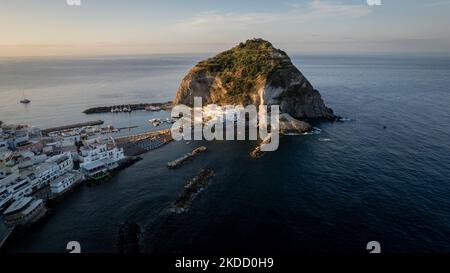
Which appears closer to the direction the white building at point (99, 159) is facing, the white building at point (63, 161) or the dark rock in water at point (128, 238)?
the dark rock in water

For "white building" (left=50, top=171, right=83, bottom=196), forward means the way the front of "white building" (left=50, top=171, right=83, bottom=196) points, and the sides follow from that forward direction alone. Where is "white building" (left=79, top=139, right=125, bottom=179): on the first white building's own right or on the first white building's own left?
on the first white building's own left

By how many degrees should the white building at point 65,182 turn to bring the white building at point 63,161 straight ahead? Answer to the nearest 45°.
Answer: approximately 135° to its left

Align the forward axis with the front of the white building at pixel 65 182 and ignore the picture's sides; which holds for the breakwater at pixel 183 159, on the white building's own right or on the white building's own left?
on the white building's own left

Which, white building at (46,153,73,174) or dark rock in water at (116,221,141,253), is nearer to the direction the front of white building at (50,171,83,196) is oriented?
the dark rock in water

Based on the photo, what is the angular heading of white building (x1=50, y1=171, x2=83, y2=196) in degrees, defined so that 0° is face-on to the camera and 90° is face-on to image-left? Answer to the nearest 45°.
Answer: approximately 315°

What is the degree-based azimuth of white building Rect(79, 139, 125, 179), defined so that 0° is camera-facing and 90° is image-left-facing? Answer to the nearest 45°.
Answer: approximately 315°
